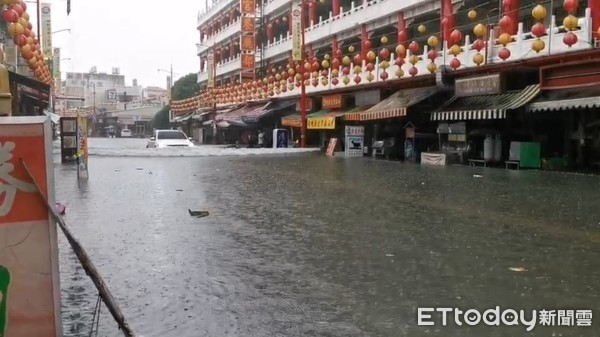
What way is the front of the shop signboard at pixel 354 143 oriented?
toward the camera

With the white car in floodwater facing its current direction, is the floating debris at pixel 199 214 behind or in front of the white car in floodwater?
in front

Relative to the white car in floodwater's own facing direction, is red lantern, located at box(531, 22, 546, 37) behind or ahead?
ahead

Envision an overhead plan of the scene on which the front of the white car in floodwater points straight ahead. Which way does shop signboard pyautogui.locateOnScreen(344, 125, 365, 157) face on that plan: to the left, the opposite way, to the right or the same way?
the same way

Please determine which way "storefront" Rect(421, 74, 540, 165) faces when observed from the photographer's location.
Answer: facing the viewer and to the left of the viewer

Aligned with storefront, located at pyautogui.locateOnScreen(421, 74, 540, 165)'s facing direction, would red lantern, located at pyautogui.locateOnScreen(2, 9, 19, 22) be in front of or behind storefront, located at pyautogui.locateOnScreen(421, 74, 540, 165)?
in front

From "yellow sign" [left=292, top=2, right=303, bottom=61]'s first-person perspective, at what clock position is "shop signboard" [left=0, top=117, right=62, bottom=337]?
The shop signboard is roughly at 12 o'clock from the yellow sign.

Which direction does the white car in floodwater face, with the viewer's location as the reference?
facing the viewer
